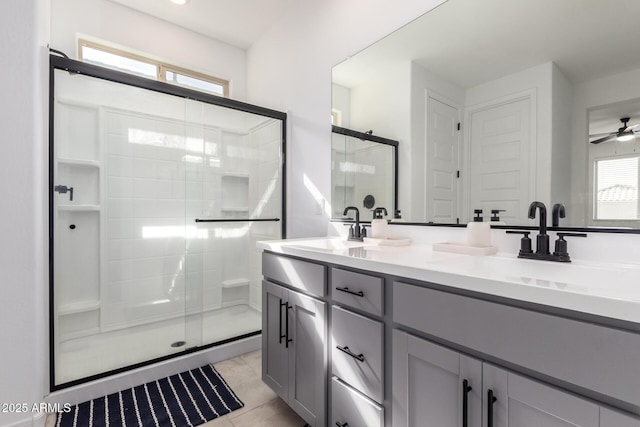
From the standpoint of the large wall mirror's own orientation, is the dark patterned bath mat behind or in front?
in front

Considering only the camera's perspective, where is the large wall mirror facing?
facing the viewer and to the left of the viewer

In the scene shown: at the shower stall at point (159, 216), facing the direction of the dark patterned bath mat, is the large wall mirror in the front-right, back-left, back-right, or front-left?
front-left

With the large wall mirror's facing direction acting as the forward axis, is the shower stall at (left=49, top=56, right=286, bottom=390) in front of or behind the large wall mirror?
in front

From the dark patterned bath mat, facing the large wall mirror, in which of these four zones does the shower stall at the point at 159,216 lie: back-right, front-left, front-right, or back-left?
back-left
